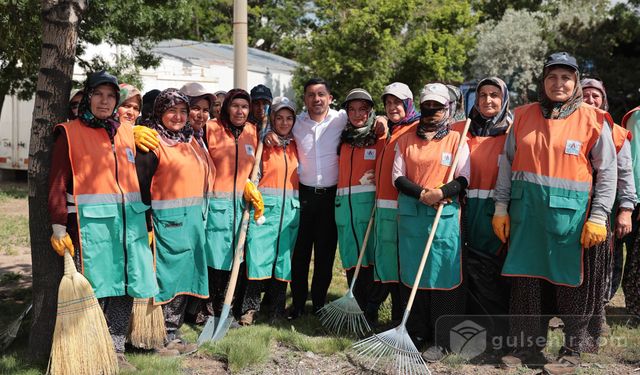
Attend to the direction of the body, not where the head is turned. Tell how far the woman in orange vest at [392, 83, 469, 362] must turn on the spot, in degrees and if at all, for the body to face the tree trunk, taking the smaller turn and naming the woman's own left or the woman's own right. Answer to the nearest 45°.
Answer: approximately 90° to the woman's own right

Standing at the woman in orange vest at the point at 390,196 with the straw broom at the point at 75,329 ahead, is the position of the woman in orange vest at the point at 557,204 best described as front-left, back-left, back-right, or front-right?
back-left

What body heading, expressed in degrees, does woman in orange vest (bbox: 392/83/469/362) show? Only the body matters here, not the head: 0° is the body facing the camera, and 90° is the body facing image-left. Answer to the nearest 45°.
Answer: approximately 0°

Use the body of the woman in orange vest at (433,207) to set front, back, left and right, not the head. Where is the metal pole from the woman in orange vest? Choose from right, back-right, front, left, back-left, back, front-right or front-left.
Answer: back-right

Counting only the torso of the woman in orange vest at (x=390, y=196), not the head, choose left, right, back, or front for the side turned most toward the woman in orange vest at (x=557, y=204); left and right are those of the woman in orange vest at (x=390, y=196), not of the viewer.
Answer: left

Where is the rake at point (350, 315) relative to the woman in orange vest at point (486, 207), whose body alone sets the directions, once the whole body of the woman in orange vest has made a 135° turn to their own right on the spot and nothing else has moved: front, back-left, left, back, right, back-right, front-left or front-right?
front-left

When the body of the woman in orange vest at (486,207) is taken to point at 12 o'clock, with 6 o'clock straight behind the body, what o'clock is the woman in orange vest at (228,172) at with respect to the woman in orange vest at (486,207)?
the woman in orange vest at (228,172) is roughly at 3 o'clock from the woman in orange vest at (486,207).

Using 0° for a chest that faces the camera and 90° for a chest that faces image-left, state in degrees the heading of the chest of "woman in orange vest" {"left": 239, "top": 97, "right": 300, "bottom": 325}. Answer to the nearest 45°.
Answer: approximately 0°

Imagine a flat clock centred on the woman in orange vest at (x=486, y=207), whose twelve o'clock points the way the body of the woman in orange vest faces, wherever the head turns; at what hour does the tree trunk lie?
The tree trunk is roughly at 2 o'clock from the woman in orange vest.

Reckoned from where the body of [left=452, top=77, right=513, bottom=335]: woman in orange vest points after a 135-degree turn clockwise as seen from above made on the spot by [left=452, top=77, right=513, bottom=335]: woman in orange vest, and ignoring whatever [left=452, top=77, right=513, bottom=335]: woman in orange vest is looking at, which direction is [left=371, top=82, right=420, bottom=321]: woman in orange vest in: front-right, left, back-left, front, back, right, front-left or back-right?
front-left
